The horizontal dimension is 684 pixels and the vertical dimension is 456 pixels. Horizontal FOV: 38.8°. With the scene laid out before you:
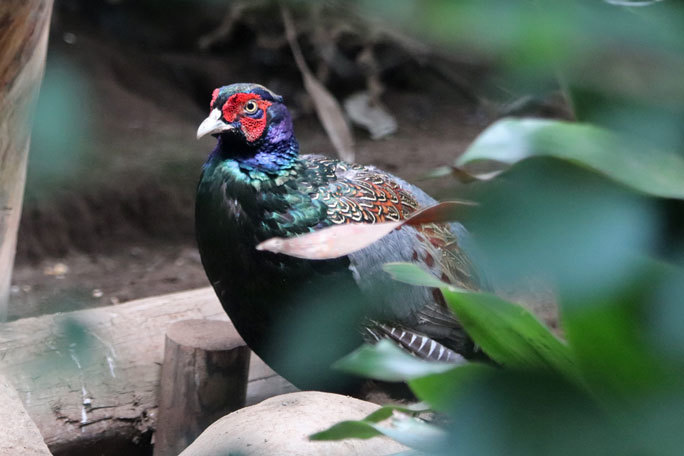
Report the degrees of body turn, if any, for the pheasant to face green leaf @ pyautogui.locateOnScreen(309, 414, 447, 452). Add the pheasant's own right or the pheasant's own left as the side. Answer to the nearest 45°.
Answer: approximately 45° to the pheasant's own left

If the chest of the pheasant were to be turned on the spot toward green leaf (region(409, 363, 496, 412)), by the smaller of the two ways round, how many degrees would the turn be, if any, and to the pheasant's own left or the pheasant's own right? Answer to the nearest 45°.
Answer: approximately 45° to the pheasant's own left

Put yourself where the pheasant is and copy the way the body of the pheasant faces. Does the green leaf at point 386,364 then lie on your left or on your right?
on your left

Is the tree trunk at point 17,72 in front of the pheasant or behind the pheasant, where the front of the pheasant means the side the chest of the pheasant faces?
in front

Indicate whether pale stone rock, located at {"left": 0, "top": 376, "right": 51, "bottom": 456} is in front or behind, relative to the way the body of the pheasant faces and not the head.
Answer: in front

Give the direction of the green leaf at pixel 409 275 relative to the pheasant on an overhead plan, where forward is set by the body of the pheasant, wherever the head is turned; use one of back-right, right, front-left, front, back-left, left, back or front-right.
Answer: front-left

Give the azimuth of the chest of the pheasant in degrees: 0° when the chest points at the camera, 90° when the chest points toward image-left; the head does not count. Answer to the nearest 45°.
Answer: approximately 45°
